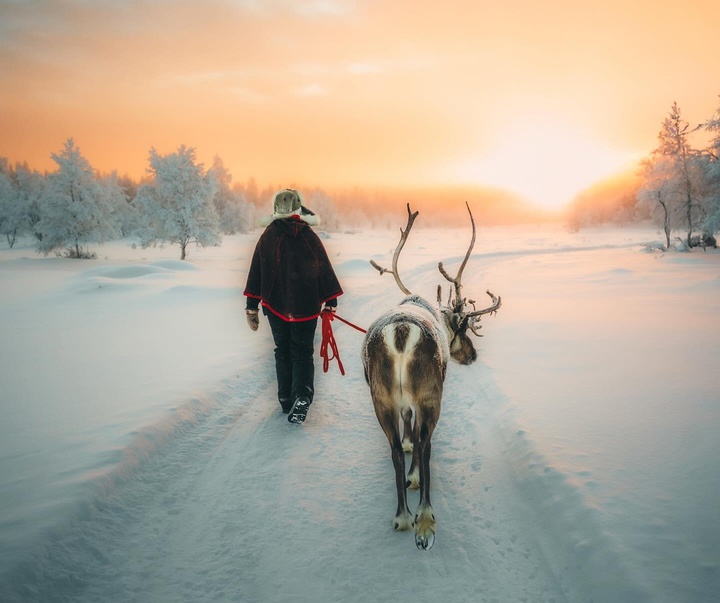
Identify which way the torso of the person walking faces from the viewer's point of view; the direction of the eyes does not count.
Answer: away from the camera

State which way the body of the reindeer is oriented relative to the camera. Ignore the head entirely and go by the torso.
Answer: away from the camera

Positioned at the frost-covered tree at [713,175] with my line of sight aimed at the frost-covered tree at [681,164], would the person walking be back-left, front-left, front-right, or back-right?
back-left

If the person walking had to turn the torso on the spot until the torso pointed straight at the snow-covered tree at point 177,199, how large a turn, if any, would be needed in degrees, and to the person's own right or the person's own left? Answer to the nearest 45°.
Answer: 0° — they already face it

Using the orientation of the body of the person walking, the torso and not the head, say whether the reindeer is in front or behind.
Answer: behind

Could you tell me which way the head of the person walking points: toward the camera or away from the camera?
away from the camera

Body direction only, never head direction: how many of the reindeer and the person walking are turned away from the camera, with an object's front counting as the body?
2
